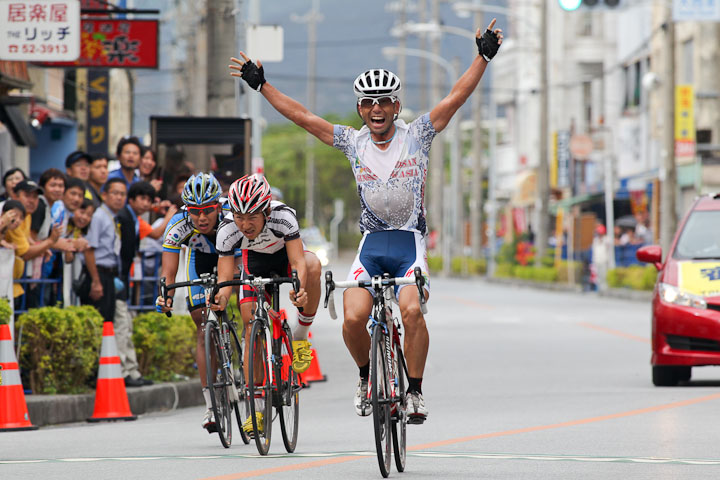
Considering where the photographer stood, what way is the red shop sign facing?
facing the viewer

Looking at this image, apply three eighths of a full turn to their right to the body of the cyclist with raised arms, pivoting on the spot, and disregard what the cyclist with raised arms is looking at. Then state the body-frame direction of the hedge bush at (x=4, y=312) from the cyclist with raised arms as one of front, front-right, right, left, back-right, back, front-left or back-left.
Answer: front

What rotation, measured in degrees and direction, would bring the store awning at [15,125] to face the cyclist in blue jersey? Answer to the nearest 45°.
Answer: approximately 90° to its right

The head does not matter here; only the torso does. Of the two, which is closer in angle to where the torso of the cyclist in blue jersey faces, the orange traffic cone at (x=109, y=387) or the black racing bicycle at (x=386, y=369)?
the black racing bicycle

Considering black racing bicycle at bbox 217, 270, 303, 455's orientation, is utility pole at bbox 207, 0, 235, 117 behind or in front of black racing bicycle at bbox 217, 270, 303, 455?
behind

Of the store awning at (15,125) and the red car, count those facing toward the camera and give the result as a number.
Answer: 1

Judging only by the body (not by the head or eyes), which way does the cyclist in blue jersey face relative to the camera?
toward the camera

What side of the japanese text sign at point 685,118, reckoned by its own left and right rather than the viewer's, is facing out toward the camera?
front

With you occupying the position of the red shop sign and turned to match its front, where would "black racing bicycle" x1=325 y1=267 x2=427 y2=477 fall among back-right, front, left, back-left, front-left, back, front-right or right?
front

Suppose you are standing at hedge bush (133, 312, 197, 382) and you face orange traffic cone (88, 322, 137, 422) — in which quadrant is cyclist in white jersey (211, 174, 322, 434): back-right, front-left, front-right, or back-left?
front-left

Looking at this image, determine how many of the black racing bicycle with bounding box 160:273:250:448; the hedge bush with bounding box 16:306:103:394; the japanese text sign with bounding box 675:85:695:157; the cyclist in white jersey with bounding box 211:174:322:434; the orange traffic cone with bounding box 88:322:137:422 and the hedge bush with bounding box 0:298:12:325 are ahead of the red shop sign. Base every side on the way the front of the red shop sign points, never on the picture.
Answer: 5

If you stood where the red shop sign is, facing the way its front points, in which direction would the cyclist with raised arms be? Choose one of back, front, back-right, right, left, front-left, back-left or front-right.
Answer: front

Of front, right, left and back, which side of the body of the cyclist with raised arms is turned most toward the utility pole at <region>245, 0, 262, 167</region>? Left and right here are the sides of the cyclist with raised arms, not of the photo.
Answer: back
